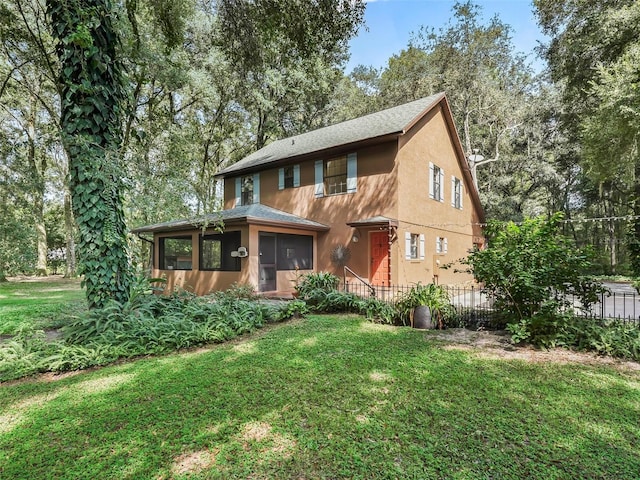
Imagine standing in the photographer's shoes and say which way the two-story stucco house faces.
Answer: facing the viewer and to the left of the viewer

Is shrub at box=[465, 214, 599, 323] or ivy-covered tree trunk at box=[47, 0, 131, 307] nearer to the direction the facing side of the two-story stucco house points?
the ivy-covered tree trunk

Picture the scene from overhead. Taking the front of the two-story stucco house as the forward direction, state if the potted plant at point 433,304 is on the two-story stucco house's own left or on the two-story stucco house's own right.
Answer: on the two-story stucco house's own left

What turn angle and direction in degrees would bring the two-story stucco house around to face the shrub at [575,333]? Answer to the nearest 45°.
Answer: approximately 45° to its left

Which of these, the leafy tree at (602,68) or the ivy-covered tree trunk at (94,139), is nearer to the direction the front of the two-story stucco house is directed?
the ivy-covered tree trunk

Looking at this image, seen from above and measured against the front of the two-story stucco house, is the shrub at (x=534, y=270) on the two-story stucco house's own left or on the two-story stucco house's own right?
on the two-story stucco house's own left

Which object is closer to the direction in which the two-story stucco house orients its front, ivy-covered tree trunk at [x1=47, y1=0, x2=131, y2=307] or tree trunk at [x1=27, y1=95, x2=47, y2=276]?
the ivy-covered tree trunk

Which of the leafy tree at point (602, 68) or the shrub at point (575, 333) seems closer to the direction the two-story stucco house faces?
the shrub

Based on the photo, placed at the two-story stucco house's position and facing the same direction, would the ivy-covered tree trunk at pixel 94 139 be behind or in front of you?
in front

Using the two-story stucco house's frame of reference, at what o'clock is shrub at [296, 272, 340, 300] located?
The shrub is roughly at 11 o'clock from the two-story stucco house.
